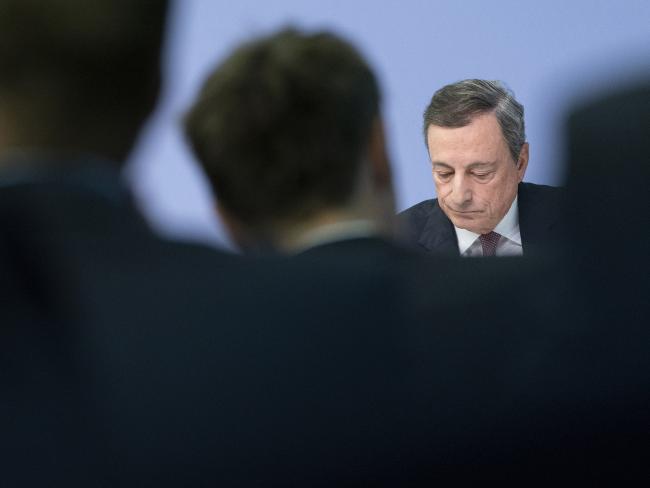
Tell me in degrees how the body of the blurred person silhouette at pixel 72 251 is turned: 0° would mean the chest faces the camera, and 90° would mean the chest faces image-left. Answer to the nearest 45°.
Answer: approximately 180°

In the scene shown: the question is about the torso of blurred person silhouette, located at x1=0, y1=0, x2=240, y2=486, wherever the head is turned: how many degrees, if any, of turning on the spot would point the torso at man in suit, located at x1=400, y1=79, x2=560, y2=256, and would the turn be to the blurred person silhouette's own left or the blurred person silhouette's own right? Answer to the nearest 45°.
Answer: approximately 45° to the blurred person silhouette's own right

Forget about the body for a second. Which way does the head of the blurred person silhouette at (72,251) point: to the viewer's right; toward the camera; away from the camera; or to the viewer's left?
away from the camera
